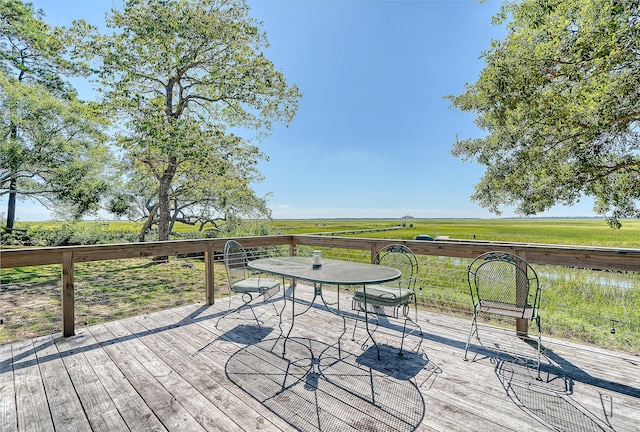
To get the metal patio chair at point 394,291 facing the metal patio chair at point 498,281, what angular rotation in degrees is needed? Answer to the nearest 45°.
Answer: approximately 135° to its left

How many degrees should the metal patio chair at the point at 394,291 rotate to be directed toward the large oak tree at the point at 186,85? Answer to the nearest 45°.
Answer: approximately 90° to its right

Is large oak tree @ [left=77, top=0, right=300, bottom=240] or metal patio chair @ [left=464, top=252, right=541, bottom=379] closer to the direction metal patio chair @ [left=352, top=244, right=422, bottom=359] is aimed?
the large oak tree

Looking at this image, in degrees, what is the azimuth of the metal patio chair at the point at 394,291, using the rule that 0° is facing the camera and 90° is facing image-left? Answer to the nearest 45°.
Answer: approximately 45°

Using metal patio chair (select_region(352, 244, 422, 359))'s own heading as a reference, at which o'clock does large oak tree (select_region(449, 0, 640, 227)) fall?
The large oak tree is roughly at 6 o'clock from the metal patio chair.

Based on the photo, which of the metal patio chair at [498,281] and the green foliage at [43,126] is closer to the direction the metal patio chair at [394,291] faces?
the green foliage
